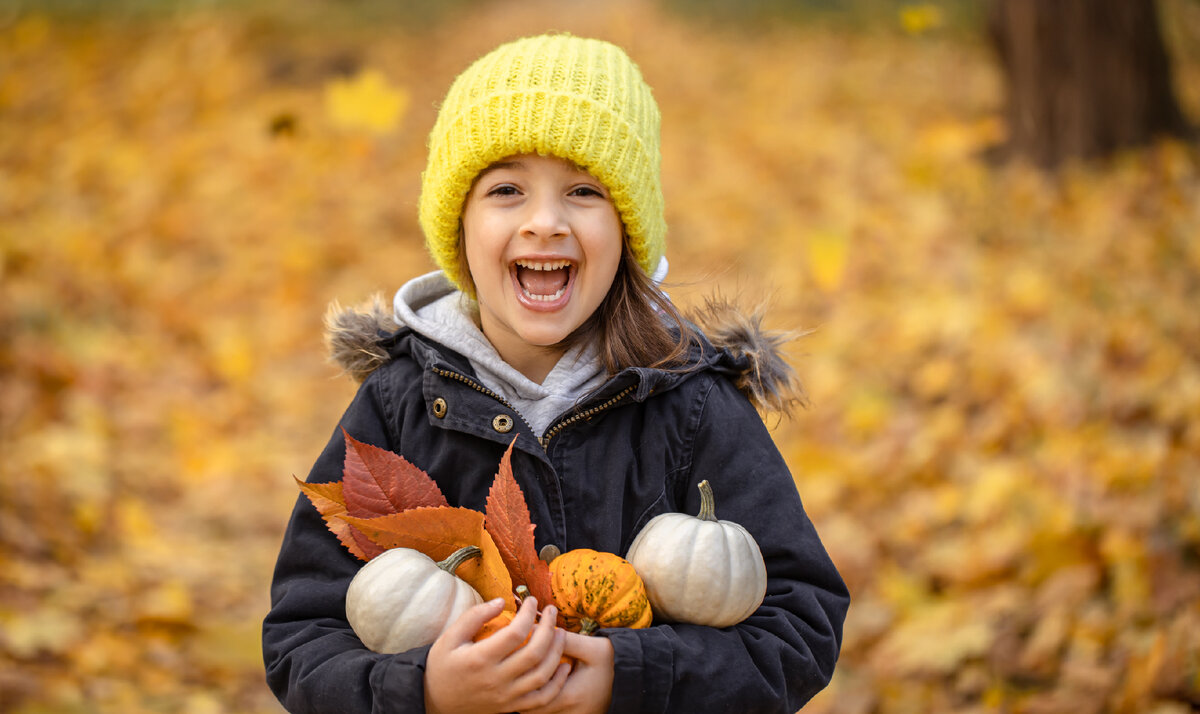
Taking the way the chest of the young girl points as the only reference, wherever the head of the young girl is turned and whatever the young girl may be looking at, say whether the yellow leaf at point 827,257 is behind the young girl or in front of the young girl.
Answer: behind

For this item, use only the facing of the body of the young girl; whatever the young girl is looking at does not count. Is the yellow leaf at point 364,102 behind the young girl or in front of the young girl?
behind

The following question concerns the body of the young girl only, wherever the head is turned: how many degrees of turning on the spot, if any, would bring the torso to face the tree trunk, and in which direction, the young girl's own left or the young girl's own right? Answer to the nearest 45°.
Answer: approximately 135° to the young girl's own left

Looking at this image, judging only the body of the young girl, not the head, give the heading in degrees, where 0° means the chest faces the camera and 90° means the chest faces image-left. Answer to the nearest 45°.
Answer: approximately 0°
